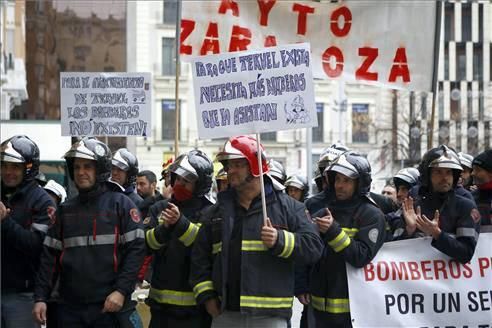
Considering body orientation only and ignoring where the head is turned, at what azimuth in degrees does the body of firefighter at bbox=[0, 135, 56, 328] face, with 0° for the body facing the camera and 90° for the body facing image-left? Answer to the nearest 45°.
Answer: approximately 45°

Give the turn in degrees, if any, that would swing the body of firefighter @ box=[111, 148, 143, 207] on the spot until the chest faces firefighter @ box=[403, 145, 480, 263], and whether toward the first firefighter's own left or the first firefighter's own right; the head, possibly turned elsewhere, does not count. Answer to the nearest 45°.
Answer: approximately 90° to the first firefighter's own left

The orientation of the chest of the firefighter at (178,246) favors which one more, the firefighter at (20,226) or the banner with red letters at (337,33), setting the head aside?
the firefighter

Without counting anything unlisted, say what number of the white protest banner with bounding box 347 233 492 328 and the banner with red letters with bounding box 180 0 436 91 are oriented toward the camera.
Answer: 2

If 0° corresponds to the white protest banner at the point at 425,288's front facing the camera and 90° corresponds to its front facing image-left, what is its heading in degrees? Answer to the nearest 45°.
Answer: approximately 0°

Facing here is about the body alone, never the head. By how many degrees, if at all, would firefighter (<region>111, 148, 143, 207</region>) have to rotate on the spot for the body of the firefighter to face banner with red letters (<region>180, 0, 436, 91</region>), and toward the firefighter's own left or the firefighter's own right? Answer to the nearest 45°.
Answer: approximately 135° to the firefighter's own left

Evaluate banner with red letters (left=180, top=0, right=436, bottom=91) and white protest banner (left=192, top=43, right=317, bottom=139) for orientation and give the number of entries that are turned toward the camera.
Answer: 2
